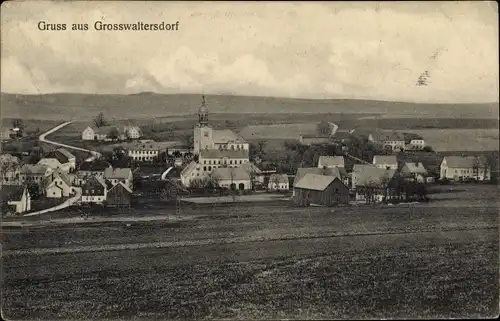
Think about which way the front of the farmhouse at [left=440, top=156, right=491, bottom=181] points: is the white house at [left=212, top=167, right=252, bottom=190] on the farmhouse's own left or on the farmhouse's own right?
on the farmhouse's own right

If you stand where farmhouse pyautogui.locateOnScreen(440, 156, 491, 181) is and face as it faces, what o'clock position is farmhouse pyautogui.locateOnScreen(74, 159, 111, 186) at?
farmhouse pyautogui.locateOnScreen(74, 159, 111, 186) is roughly at 2 o'clock from farmhouse pyautogui.locateOnScreen(440, 156, 491, 181).

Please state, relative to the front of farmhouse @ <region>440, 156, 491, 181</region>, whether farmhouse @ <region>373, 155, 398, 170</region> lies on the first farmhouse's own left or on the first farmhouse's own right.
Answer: on the first farmhouse's own right

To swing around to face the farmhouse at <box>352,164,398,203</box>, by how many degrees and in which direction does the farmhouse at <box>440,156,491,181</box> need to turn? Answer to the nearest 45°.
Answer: approximately 90° to its right

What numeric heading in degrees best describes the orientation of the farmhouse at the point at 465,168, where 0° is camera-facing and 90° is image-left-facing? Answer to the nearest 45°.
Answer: approximately 0°

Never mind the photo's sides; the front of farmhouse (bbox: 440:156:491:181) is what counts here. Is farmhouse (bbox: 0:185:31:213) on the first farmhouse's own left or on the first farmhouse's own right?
on the first farmhouse's own right

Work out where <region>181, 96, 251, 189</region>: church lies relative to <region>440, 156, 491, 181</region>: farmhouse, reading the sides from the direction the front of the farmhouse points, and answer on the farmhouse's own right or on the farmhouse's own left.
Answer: on the farmhouse's own right

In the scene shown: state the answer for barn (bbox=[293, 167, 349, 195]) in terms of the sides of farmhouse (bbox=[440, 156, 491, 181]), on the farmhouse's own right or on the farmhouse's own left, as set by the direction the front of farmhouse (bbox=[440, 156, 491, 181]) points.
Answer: on the farmhouse's own right

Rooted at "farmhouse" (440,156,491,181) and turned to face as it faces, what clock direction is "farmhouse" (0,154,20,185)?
"farmhouse" (0,154,20,185) is roughly at 2 o'clock from "farmhouse" (440,156,491,181).

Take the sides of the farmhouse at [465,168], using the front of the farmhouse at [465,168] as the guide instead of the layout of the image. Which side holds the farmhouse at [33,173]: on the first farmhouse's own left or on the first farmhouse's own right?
on the first farmhouse's own right

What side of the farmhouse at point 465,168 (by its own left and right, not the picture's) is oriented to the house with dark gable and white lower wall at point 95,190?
right
